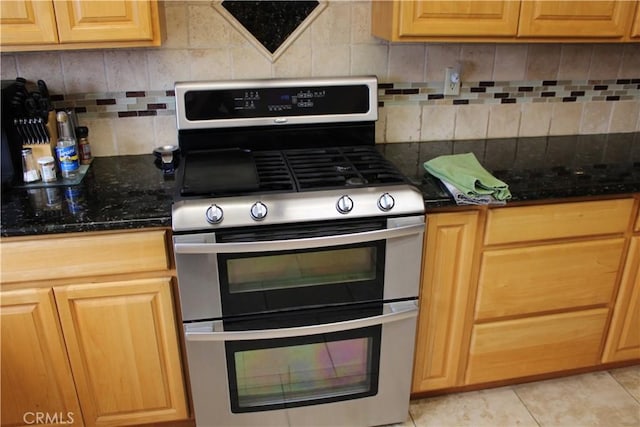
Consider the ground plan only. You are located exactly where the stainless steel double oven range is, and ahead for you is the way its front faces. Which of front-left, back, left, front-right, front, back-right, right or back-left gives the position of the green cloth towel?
left

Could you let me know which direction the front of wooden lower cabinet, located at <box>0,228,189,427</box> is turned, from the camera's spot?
facing the viewer

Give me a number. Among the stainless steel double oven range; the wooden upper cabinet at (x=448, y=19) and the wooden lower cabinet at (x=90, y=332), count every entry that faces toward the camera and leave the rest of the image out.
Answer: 3

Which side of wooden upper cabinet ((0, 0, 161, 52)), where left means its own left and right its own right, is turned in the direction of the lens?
front

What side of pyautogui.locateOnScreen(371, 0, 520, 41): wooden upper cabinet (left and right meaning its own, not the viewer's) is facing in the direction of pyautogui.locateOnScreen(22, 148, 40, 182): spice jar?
right

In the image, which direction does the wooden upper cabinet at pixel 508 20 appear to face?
toward the camera

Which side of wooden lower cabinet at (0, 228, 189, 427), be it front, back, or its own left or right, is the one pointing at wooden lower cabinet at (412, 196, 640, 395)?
left

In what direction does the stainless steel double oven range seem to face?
toward the camera

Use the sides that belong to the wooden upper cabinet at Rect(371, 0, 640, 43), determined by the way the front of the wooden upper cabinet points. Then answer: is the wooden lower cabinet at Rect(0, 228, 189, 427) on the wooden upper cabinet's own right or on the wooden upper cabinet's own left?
on the wooden upper cabinet's own right
